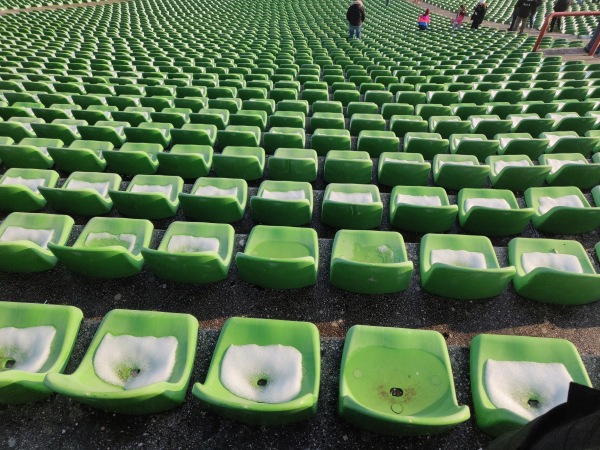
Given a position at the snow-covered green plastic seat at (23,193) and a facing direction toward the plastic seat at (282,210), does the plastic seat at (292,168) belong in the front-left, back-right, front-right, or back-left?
front-left

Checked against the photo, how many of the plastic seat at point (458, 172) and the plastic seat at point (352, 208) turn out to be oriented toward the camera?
2

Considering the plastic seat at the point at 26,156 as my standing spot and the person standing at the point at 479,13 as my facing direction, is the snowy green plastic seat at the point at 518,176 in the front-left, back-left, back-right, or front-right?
front-right

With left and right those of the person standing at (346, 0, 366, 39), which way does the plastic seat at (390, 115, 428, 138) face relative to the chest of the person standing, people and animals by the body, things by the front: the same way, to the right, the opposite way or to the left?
the same way

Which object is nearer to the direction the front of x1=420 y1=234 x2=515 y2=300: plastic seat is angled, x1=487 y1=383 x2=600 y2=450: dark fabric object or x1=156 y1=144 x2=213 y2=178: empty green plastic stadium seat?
the dark fabric object

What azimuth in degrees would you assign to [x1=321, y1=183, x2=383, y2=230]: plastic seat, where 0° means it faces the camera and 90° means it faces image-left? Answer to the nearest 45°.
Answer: approximately 0°
